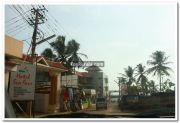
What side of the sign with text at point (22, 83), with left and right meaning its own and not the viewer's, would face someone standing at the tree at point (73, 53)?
back

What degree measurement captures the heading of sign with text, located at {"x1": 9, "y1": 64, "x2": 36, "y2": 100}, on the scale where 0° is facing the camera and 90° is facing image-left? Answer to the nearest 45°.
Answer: approximately 0°

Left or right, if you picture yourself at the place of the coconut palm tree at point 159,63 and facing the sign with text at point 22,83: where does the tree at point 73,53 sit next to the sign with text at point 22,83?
right

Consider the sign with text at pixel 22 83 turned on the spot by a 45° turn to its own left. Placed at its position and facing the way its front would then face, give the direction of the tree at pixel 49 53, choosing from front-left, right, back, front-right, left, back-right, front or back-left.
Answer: back-left

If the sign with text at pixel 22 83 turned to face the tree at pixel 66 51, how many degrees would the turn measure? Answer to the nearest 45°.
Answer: approximately 180°

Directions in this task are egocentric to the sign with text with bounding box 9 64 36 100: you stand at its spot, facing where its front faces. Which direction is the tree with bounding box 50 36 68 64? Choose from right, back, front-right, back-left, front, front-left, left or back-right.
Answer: back

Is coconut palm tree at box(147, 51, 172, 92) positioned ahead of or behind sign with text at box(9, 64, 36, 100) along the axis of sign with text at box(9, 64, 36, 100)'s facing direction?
behind
